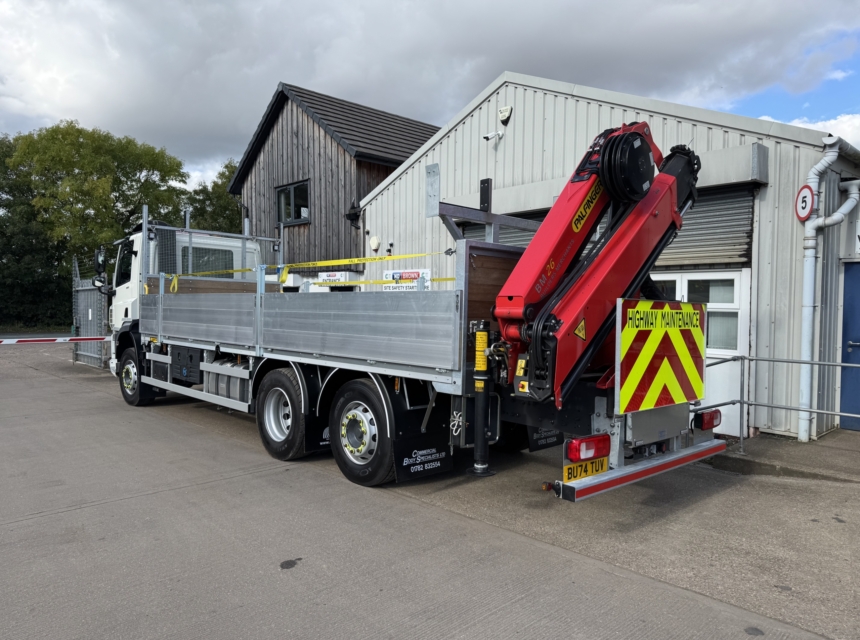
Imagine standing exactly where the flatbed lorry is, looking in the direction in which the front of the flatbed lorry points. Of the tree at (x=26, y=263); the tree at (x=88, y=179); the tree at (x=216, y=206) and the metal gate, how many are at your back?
0

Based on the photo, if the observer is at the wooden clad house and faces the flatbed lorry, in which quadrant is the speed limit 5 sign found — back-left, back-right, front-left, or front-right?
front-left

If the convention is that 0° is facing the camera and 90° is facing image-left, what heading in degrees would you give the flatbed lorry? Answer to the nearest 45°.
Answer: approximately 135°

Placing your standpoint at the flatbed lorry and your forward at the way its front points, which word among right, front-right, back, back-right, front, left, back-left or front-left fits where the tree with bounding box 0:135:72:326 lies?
front

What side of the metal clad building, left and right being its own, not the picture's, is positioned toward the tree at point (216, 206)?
right

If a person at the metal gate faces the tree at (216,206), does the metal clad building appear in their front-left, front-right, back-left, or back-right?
back-right

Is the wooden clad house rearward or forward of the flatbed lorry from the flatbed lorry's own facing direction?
forward

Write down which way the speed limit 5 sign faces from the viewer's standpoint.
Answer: facing the viewer and to the left of the viewer

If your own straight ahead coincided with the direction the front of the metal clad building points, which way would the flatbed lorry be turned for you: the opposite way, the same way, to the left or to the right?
to the right

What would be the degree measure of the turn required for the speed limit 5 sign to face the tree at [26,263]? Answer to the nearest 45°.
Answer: approximately 45° to its right

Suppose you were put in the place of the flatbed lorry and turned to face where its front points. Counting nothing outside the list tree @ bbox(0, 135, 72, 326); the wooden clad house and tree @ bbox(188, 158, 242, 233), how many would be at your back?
0

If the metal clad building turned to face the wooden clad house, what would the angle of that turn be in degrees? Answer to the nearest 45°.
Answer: approximately 90° to its right

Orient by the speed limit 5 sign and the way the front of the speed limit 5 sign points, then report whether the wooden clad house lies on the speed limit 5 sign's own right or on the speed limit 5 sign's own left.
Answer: on the speed limit 5 sign's own right
